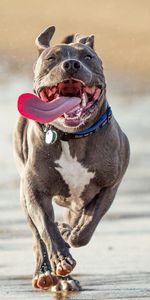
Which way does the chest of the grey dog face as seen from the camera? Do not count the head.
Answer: toward the camera
